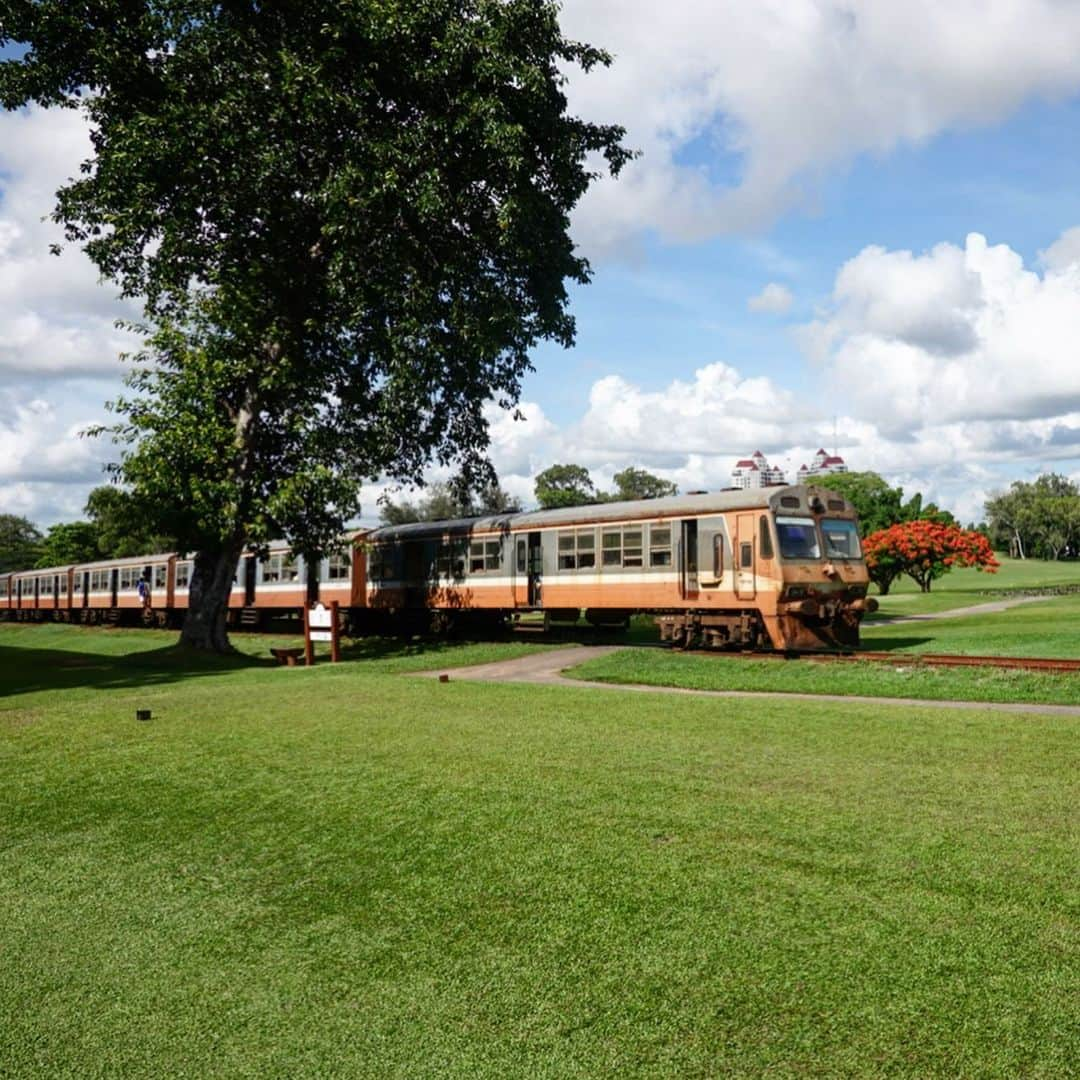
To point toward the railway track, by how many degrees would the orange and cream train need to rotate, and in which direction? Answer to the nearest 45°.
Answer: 0° — it already faces it

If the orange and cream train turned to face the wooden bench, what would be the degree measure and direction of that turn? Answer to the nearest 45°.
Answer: approximately 135° to its right

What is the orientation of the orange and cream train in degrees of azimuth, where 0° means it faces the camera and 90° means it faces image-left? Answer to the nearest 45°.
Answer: approximately 315°

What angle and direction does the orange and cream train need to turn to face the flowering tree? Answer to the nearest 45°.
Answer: approximately 90° to its left

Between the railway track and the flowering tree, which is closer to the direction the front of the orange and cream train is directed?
the railway track
